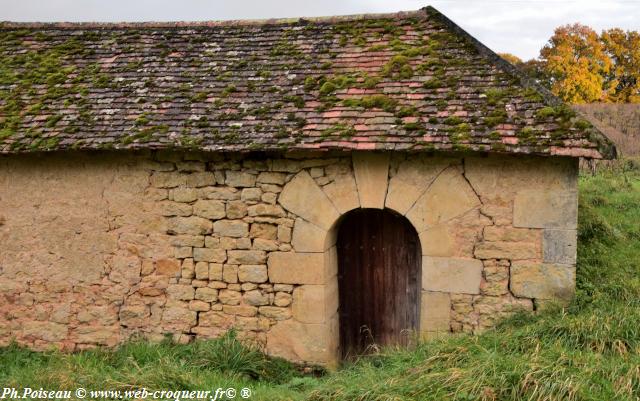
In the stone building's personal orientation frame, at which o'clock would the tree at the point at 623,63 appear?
The tree is roughly at 7 o'clock from the stone building.

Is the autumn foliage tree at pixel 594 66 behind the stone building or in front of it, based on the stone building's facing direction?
behind

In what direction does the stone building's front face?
toward the camera
